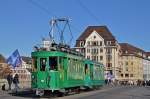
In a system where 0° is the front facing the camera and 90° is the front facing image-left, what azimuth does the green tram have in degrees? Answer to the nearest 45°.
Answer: approximately 45°
